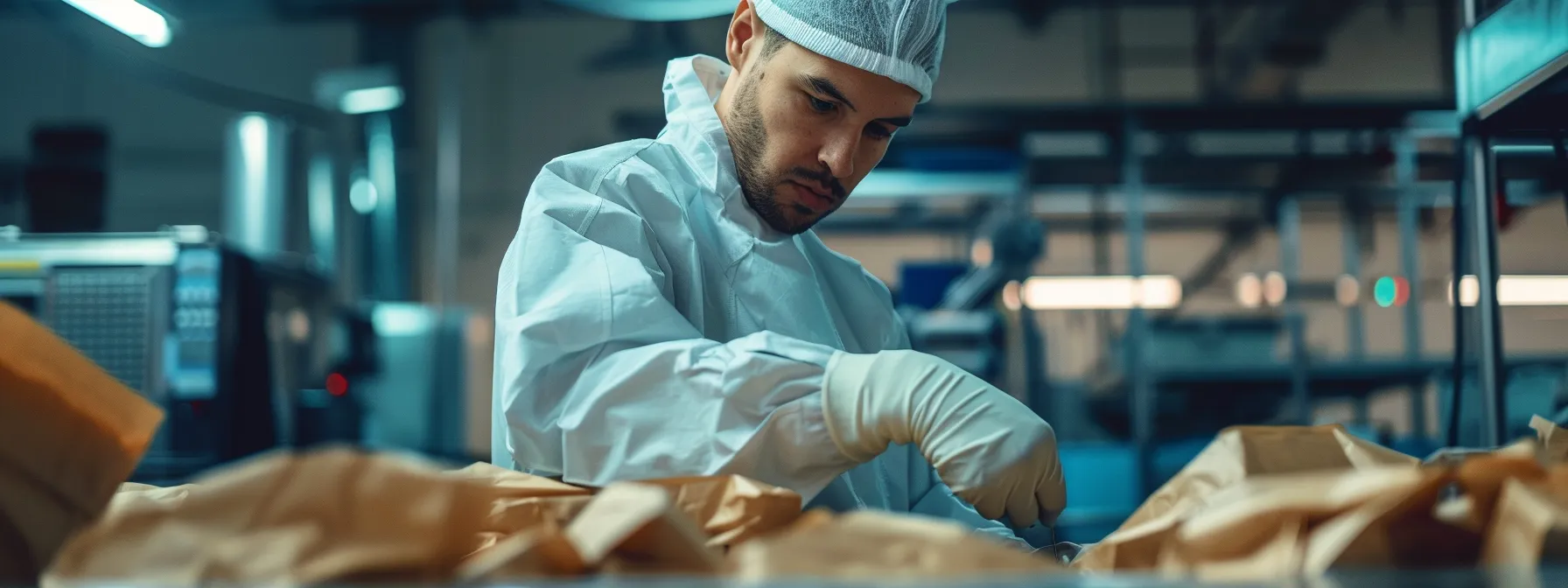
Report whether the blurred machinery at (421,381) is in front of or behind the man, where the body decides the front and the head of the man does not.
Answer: behind

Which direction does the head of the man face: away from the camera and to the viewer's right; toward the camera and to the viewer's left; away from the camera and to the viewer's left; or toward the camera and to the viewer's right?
toward the camera and to the viewer's right

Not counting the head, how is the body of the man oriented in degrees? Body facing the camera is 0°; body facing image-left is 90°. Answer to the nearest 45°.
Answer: approximately 315°

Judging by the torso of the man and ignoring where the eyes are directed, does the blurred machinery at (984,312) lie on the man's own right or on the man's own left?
on the man's own left

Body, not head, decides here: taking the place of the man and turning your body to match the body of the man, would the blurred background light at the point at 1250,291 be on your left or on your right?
on your left

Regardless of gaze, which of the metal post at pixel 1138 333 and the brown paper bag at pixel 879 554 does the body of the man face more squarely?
the brown paper bag

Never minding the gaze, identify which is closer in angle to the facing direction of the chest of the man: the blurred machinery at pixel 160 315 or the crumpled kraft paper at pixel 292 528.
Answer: the crumpled kraft paper

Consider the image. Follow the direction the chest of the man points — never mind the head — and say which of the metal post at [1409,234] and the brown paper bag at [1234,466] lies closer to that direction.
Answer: the brown paper bag

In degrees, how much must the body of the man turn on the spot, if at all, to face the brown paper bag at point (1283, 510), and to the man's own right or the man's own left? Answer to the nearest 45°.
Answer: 0° — they already face it

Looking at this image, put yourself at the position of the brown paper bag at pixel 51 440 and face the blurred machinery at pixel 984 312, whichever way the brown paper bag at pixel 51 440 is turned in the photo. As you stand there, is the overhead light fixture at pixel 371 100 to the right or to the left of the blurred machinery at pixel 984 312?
left

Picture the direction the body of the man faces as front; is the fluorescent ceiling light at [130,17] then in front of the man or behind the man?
behind
